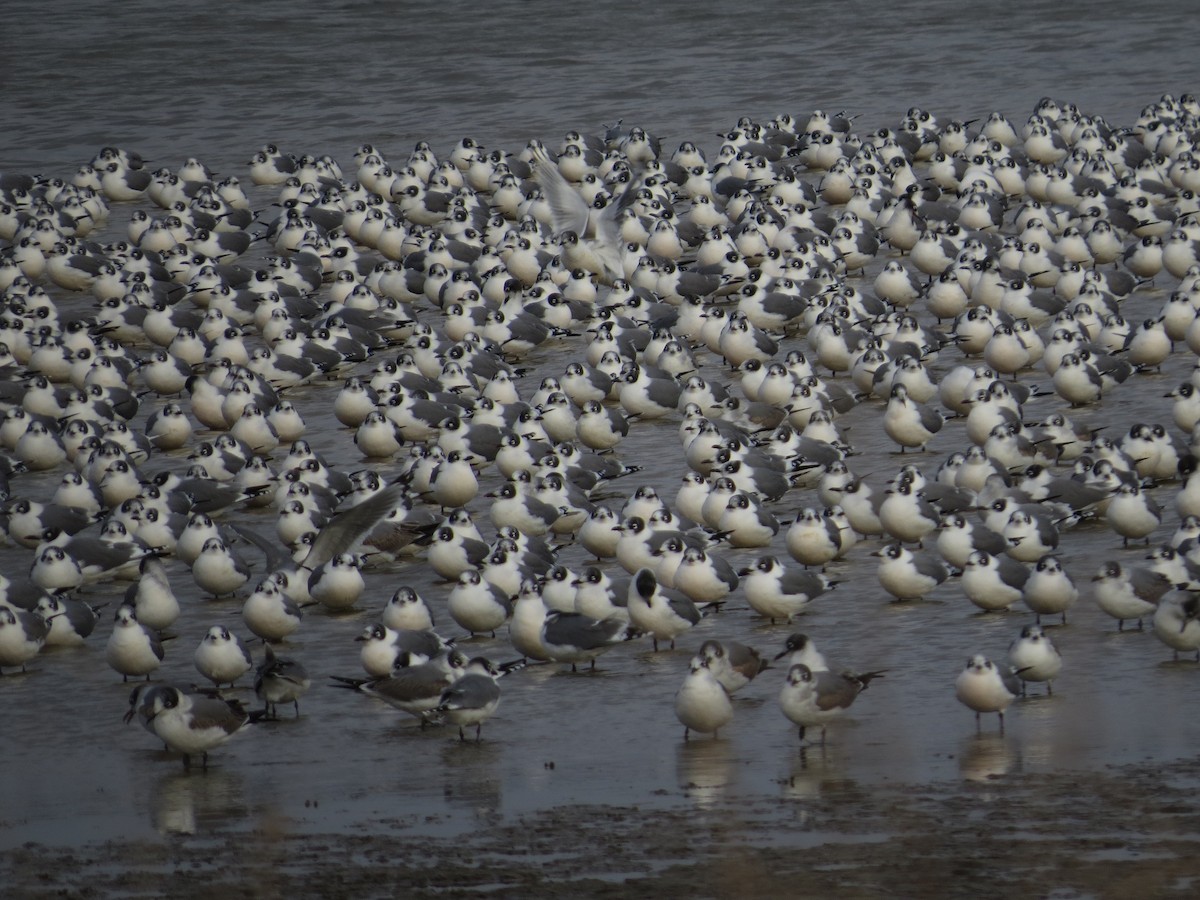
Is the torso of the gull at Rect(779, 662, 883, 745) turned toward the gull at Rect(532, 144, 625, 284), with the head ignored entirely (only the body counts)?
no

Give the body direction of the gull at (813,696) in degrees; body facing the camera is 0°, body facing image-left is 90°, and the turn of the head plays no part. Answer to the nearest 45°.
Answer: approximately 45°
